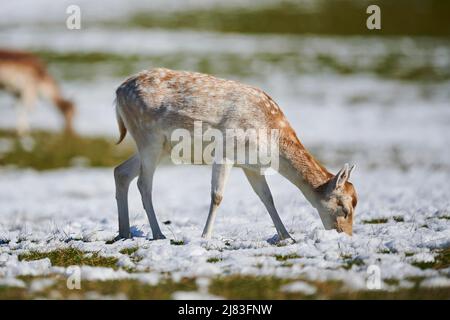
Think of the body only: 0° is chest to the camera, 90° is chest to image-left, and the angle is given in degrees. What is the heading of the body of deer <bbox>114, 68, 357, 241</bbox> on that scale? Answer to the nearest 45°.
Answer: approximately 270°

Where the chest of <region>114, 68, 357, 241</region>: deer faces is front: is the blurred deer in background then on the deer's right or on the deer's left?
on the deer's left
